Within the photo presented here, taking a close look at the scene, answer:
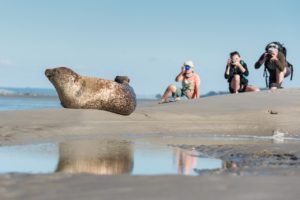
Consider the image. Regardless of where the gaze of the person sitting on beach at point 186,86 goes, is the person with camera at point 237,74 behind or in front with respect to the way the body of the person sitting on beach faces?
behind

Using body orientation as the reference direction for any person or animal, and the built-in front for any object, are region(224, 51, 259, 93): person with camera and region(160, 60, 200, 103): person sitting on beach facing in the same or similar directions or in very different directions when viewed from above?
same or similar directions

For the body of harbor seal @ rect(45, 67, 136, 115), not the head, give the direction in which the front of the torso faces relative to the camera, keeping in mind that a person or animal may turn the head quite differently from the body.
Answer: to the viewer's left

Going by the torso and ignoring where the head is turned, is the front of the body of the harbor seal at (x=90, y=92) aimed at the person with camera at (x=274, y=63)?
no

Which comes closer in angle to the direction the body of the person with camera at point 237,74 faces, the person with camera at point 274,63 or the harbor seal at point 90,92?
the harbor seal

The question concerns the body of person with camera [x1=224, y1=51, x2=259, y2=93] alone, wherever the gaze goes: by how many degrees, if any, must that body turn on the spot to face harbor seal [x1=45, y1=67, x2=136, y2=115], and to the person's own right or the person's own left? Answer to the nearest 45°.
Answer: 0° — they already face it

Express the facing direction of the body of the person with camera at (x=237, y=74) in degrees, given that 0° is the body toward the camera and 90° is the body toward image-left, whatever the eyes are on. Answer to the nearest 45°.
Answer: approximately 45°

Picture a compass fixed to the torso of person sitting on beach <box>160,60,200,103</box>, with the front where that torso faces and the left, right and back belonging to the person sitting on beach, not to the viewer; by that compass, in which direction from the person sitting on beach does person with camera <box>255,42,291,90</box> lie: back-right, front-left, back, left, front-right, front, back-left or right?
back-left

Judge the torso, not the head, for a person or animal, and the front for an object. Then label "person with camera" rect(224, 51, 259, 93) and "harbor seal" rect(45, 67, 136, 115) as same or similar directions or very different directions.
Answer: same or similar directions

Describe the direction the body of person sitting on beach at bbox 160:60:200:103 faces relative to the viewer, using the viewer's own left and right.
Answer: facing the viewer and to the left of the viewer

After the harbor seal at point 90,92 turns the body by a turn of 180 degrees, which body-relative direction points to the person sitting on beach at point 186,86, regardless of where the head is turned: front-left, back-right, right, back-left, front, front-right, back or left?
front-left
